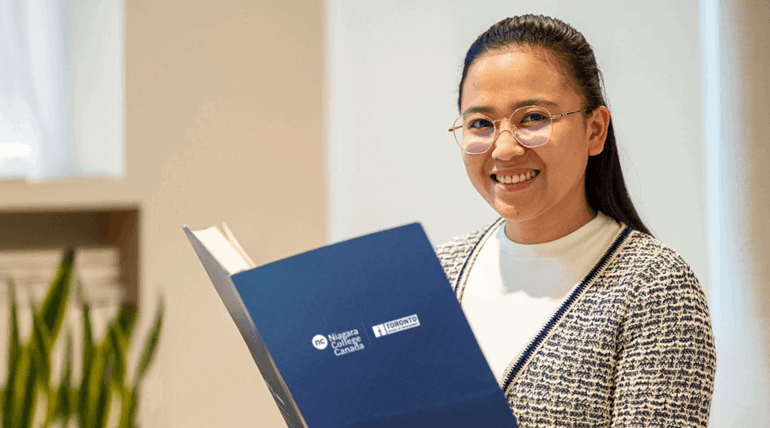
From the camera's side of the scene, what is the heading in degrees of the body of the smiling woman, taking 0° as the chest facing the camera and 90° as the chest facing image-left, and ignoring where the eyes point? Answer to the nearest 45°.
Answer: approximately 45°

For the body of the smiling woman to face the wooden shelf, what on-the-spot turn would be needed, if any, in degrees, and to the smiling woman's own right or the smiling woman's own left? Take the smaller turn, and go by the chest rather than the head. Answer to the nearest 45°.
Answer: approximately 90° to the smiling woman's own right

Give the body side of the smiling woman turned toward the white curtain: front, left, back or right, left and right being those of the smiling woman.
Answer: right

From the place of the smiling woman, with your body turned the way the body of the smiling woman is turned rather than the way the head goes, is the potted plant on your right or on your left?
on your right

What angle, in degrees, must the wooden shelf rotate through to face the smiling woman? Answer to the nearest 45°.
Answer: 0° — it already faces them

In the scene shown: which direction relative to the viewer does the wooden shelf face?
toward the camera

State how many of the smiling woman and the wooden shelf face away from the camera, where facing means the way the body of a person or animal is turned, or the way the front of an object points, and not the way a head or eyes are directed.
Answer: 0
